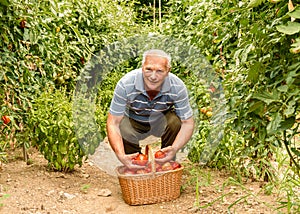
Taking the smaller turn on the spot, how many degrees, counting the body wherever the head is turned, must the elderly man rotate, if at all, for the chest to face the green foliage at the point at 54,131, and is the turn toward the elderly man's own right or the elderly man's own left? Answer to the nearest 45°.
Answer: approximately 90° to the elderly man's own right

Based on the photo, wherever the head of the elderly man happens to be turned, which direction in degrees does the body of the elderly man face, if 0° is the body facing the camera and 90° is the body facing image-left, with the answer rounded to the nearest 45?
approximately 0°

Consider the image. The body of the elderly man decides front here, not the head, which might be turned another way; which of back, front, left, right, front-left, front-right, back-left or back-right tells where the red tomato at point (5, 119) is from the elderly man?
right
